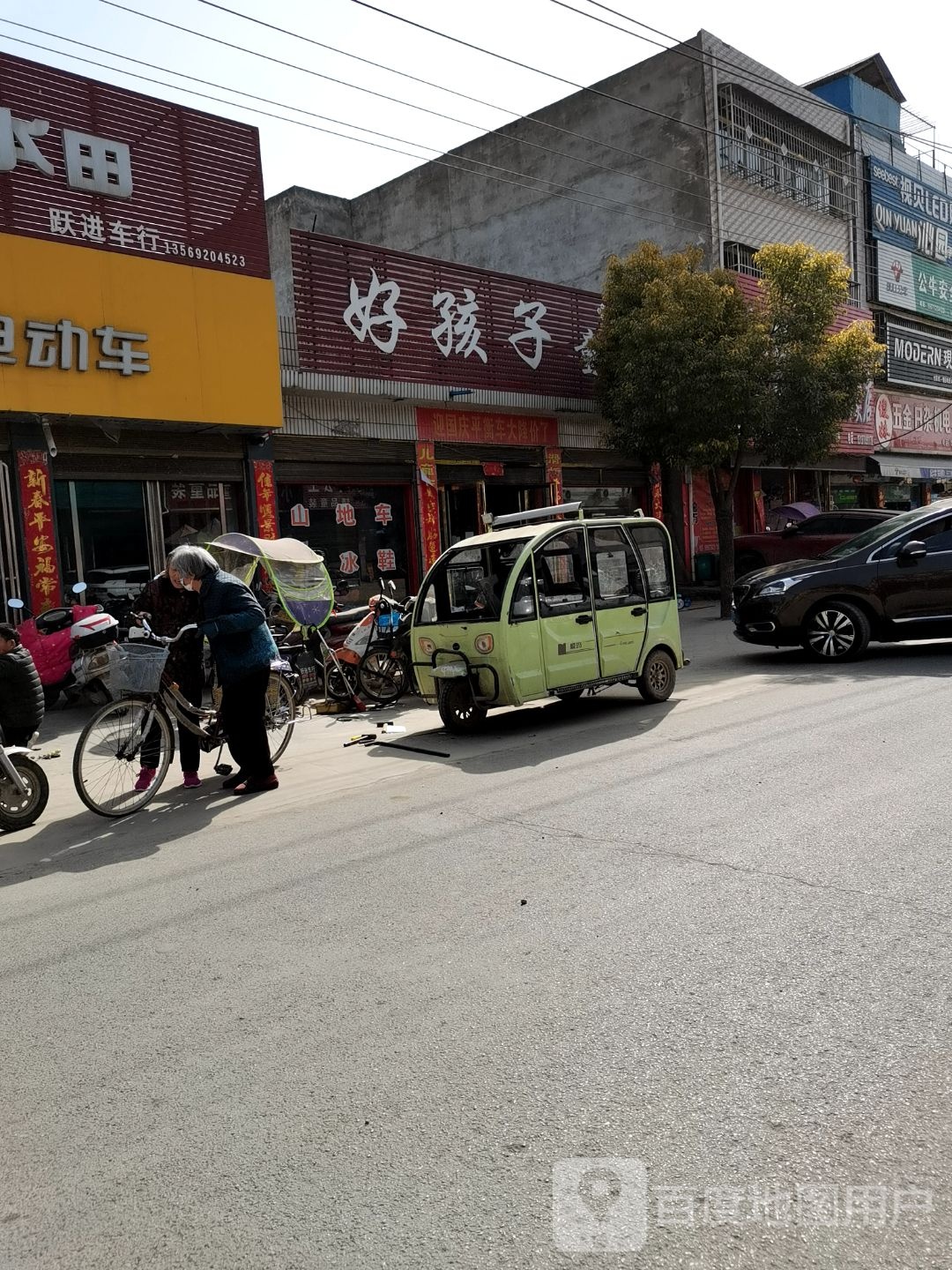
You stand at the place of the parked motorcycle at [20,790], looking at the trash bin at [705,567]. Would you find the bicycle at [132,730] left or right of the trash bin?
right

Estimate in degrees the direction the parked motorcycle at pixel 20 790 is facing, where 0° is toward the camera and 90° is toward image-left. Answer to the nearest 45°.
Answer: approximately 270°

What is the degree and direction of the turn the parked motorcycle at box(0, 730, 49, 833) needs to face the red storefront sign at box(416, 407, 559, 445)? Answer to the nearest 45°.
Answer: approximately 45° to its left

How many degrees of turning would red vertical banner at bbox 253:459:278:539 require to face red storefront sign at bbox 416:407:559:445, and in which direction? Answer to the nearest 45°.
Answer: approximately 135° to its left

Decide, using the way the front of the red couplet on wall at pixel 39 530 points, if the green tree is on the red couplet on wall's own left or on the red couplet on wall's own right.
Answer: on the red couplet on wall's own left

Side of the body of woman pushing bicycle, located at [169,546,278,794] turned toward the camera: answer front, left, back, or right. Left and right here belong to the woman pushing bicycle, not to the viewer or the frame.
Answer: left

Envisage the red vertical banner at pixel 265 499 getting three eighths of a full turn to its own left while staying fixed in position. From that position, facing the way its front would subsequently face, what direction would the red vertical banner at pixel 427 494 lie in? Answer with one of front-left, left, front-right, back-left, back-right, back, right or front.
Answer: front

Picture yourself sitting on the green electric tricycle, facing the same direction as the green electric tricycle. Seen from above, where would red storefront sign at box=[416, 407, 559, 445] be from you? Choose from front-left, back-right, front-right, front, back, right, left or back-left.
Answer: back-right

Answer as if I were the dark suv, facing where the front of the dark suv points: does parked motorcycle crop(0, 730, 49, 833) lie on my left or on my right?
on my left
